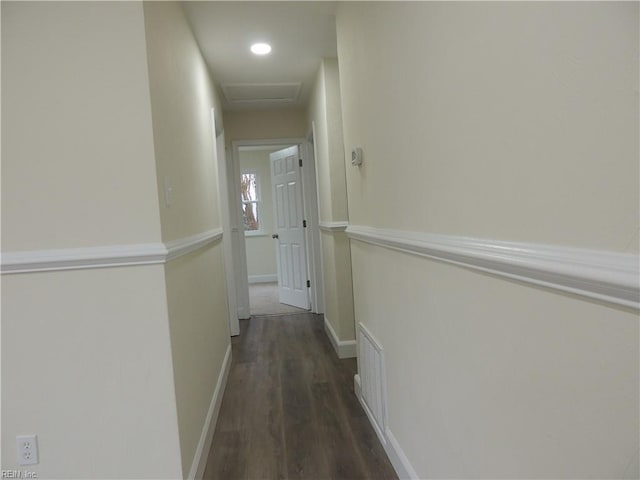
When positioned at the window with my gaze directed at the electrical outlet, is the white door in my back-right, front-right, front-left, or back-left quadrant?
front-left

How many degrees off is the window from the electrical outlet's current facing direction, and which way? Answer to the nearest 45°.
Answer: approximately 135° to its left

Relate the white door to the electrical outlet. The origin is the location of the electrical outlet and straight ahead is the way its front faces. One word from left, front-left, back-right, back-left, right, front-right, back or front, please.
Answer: back-left

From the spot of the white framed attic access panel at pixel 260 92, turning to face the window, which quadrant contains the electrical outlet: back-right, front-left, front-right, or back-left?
back-left

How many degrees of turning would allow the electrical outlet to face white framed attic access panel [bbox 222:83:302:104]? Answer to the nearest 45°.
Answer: approximately 135° to its left

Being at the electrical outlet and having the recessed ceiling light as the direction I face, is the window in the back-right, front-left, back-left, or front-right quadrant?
front-left

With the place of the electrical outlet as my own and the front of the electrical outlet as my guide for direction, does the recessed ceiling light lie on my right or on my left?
on my left
